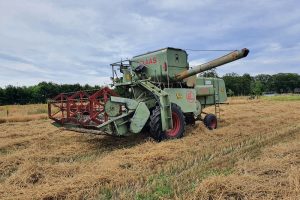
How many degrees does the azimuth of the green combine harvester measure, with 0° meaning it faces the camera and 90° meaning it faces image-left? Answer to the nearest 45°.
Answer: approximately 45°
